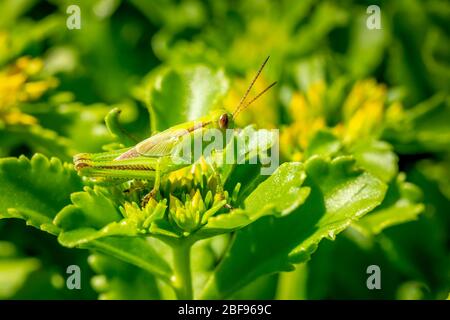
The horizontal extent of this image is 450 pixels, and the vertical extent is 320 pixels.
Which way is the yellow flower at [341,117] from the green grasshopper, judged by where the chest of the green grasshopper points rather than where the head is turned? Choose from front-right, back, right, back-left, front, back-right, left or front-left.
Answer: front-left

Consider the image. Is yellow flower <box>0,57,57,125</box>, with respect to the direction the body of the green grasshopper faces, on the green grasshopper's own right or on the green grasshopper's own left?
on the green grasshopper's own left

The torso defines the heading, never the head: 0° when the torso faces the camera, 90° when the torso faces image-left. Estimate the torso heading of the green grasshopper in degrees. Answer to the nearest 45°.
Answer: approximately 270°
